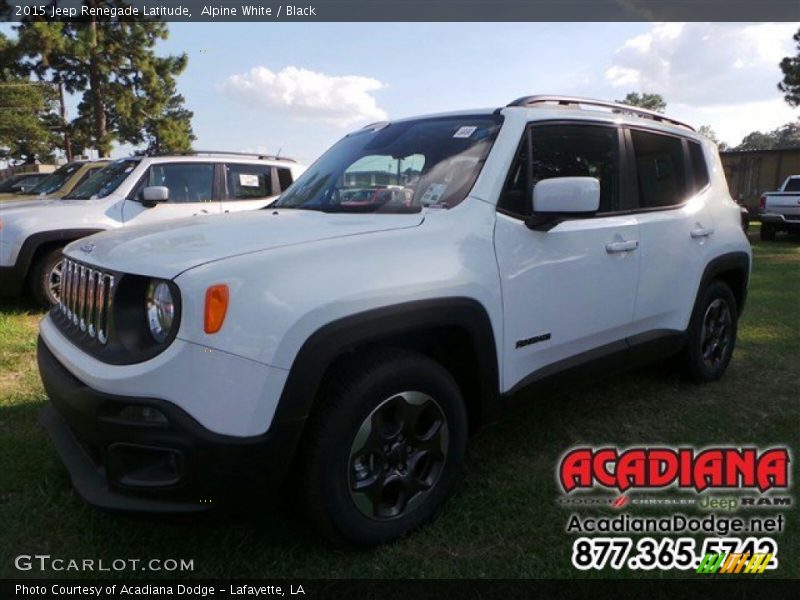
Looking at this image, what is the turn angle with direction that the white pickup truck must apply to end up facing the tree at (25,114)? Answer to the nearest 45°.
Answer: approximately 135° to its left

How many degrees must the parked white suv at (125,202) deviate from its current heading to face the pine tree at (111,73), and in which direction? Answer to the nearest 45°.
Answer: approximately 135° to its right

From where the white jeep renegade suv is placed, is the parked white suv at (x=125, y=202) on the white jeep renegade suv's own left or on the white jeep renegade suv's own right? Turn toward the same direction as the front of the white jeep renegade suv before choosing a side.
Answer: on the white jeep renegade suv's own right

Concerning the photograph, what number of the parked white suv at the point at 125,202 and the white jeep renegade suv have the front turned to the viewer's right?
0

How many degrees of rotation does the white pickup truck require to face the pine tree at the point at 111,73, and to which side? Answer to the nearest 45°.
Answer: approximately 135° to its left

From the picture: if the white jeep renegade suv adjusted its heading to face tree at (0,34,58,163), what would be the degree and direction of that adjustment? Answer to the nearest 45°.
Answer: approximately 90° to its right

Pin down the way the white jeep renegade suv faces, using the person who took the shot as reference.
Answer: facing the viewer and to the left of the viewer

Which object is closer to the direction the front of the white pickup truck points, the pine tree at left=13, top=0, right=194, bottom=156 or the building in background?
the building in background

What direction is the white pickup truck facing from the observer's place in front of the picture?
facing away from the viewer and to the right of the viewer
